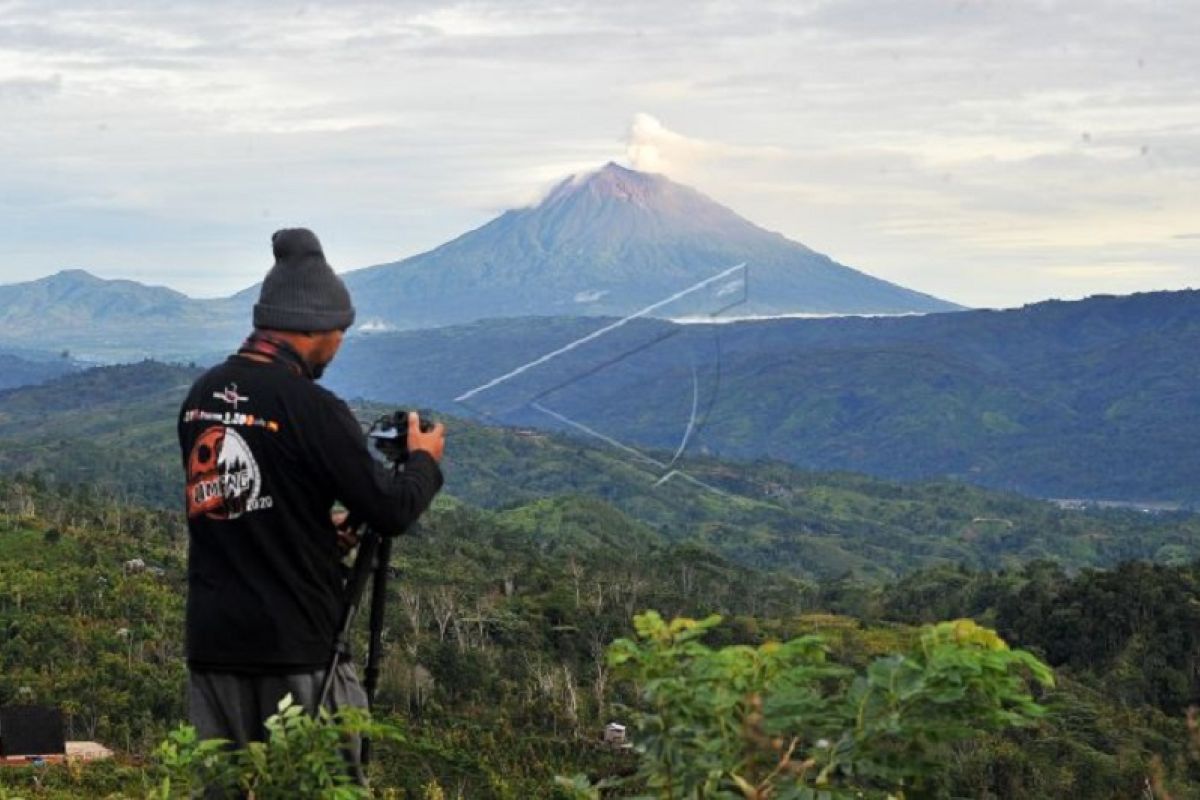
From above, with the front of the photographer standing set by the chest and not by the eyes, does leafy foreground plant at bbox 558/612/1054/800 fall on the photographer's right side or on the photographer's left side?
on the photographer's right side

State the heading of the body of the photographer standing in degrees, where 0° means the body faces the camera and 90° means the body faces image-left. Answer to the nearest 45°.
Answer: approximately 225°

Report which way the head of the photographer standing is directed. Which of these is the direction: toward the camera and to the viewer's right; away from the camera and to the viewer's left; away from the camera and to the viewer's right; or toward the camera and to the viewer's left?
away from the camera and to the viewer's right

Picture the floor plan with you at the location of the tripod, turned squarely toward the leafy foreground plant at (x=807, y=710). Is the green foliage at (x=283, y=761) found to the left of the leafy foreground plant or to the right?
right

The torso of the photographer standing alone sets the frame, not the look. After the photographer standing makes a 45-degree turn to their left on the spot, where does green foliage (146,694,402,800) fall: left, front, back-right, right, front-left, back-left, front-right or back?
back
